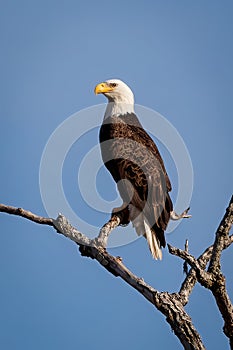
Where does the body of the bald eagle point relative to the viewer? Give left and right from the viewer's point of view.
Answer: facing to the left of the viewer
